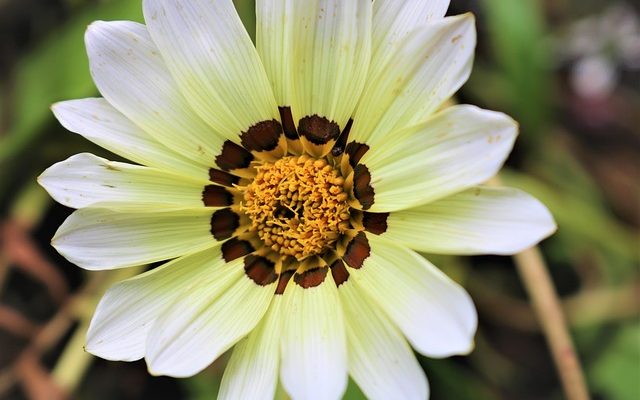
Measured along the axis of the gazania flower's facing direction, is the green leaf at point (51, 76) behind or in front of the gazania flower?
behind

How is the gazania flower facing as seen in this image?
toward the camera

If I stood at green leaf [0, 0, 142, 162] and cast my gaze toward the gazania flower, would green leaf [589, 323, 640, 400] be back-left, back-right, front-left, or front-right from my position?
front-left

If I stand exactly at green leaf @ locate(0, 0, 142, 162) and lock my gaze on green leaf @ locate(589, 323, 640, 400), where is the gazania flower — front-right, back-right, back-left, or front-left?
front-right
